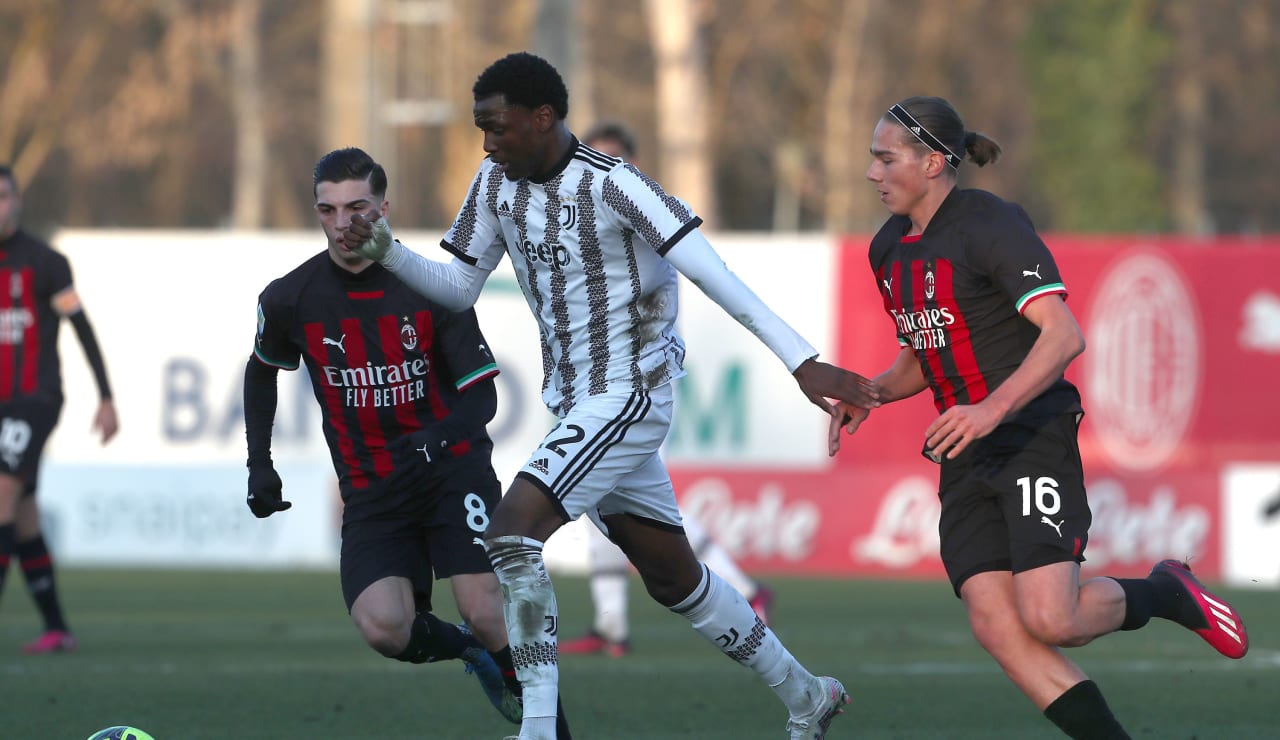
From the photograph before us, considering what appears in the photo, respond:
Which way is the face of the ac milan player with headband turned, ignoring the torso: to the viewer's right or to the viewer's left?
to the viewer's left

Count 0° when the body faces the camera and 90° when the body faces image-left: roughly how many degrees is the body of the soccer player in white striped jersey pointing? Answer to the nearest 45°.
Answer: approximately 45°

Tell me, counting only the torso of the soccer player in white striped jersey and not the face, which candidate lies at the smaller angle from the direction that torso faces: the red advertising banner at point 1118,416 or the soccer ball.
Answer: the soccer ball

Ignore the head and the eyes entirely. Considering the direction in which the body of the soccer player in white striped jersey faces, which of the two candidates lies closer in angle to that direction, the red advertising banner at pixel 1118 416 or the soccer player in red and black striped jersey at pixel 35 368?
the soccer player in red and black striped jersey

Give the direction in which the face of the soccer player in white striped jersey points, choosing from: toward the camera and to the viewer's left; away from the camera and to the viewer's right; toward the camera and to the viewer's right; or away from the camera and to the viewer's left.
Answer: toward the camera and to the viewer's left

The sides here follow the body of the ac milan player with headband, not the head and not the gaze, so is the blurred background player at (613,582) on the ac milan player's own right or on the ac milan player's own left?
on the ac milan player's own right

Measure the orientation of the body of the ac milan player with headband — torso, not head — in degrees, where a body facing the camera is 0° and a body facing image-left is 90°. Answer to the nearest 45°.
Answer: approximately 45°
